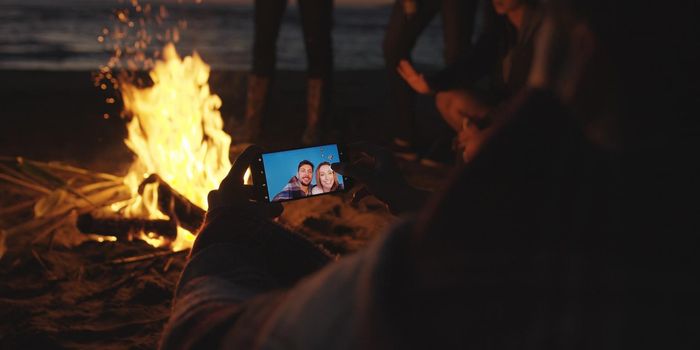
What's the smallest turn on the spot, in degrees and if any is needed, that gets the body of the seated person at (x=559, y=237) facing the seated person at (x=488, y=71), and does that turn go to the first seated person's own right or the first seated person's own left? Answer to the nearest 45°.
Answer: approximately 45° to the first seated person's own right

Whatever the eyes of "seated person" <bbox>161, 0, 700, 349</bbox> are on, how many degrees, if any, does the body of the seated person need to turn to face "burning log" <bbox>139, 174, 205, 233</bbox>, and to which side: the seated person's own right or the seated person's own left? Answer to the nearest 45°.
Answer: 0° — they already face it

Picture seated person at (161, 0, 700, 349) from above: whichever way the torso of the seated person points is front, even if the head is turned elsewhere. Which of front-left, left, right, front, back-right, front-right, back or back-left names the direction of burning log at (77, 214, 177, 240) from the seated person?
front

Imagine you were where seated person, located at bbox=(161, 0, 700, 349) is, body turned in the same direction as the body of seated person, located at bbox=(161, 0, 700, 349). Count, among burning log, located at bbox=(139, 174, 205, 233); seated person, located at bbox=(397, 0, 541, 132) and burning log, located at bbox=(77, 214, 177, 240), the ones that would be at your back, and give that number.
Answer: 0

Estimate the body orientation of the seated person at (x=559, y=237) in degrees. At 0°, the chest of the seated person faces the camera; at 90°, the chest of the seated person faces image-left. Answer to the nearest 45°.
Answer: approximately 135°

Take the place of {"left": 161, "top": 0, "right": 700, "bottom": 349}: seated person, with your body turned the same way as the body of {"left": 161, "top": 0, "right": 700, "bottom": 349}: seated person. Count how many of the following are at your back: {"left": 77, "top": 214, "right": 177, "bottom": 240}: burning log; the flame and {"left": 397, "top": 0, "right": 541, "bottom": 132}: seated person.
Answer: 0

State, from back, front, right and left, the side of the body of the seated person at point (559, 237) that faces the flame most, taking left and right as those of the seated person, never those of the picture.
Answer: front

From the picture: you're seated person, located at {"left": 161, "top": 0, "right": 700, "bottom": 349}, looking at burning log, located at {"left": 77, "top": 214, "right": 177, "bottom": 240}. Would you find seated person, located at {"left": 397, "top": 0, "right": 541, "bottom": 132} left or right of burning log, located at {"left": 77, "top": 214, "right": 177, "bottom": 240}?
right
